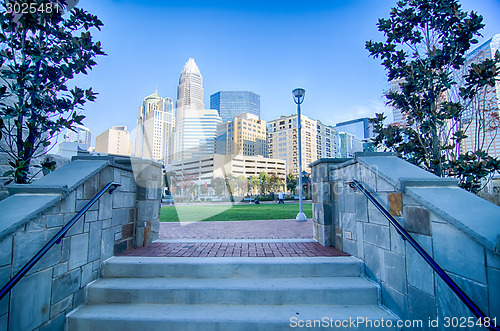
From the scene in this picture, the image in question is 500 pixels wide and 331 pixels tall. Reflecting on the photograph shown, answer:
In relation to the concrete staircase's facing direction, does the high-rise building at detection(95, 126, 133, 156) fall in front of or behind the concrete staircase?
behind

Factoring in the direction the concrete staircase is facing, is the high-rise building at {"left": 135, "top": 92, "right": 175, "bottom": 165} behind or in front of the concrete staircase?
behind

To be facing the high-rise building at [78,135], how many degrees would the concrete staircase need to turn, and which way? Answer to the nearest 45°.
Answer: approximately 135° to its right

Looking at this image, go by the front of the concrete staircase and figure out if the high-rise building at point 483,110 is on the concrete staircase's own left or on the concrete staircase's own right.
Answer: on the concrete staircase's own left

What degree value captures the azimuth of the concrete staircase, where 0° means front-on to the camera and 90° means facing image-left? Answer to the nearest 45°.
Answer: approximately 0°

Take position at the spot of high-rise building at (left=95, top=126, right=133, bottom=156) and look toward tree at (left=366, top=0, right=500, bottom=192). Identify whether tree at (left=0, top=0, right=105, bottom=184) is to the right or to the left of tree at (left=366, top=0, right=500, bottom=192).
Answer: right

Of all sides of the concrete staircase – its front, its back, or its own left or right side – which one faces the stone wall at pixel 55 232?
right
